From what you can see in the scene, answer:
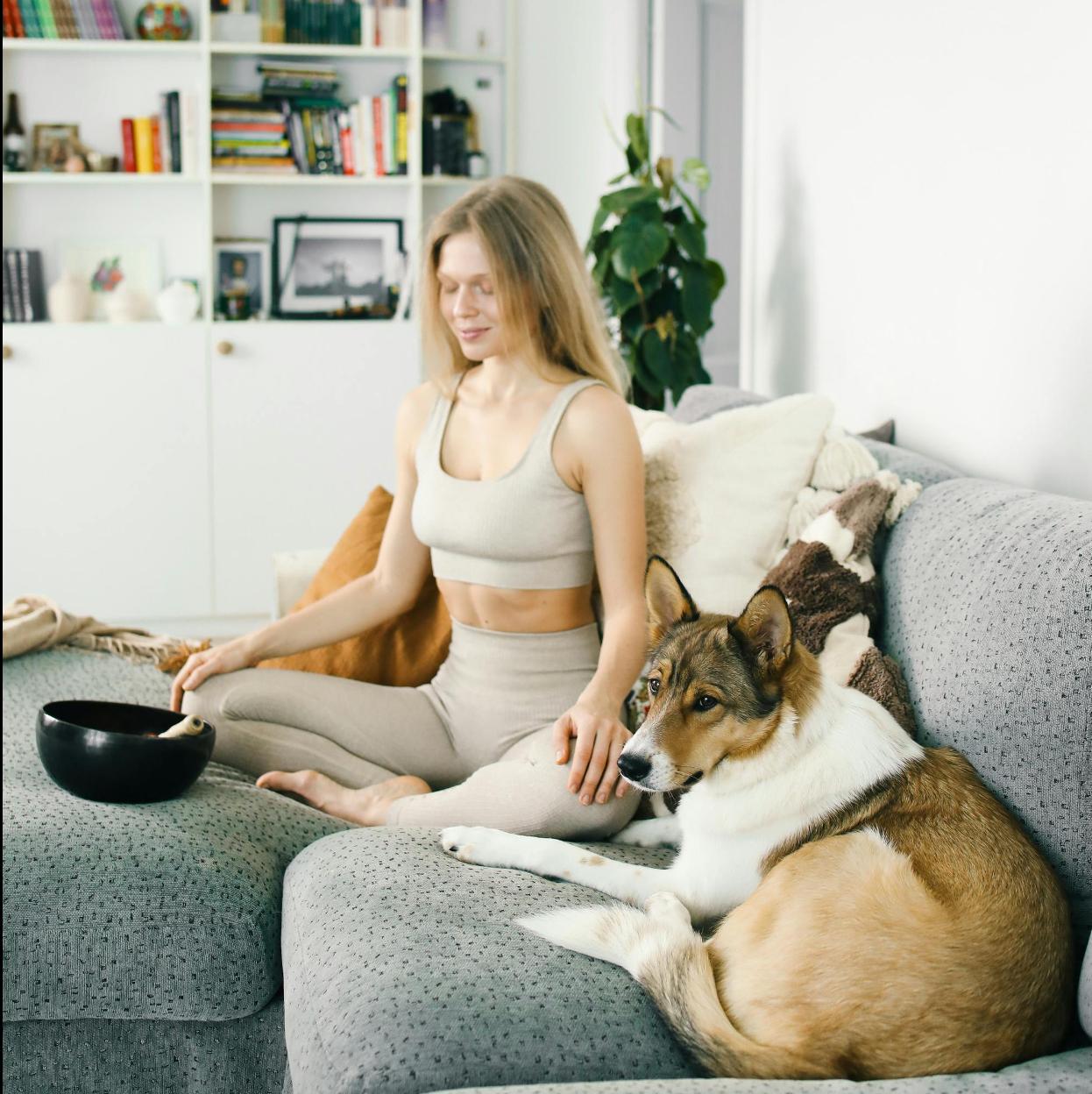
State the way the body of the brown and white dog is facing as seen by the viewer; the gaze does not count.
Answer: to the viewer's left

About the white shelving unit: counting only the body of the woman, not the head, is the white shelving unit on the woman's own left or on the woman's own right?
on the woman's own right

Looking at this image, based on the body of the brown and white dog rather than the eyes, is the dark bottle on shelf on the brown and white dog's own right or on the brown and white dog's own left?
on the brown and white dog's own right

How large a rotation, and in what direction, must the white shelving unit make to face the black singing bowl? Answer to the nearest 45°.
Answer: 0° — it already faces it

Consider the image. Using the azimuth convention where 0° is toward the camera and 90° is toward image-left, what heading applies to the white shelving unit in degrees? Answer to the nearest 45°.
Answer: approximately 0°

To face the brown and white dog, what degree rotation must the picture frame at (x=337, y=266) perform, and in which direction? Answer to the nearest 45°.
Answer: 0° — it already faces it

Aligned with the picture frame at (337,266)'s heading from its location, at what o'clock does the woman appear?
The woman is roughly at 12 o'clock from the picture frame.

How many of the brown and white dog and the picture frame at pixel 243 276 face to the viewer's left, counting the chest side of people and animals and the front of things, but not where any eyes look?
1
